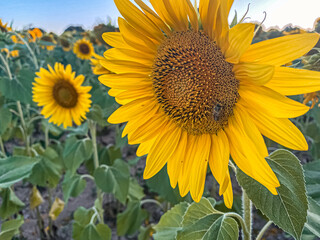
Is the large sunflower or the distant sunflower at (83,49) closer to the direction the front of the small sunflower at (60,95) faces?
the large sunflower

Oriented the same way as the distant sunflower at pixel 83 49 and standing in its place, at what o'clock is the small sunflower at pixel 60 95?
The small sunflower is roughly at 12 o'clock from the distant sunflower.

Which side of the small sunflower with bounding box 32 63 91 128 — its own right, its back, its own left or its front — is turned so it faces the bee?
front

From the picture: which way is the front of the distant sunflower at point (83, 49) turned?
toward the camera

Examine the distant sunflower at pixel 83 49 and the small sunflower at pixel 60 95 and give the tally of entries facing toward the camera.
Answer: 2

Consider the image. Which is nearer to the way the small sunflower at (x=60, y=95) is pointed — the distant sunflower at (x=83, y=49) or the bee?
the bee

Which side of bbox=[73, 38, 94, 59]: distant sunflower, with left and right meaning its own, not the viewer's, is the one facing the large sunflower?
front

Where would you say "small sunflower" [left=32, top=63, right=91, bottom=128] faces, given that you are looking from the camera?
facing the viewer

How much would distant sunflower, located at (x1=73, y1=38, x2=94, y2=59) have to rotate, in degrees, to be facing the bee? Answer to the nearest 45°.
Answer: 0° — it already faces it

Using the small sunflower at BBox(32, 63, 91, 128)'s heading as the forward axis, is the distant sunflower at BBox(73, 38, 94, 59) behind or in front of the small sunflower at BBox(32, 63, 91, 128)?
behind

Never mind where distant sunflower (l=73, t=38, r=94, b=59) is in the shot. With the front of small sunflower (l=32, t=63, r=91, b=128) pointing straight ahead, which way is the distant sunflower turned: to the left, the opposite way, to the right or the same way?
the same way

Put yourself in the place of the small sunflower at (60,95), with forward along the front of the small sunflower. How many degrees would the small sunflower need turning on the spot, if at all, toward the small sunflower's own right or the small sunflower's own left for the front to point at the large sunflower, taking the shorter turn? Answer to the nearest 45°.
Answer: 0° — it already faces it
